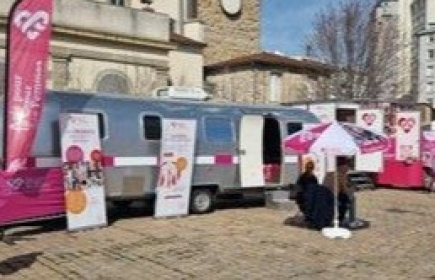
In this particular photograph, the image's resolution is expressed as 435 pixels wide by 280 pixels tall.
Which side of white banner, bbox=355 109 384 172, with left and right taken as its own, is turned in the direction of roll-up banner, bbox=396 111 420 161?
left

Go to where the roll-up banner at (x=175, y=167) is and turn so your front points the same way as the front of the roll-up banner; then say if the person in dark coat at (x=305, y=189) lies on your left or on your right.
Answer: on your left

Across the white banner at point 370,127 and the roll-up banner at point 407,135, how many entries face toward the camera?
2

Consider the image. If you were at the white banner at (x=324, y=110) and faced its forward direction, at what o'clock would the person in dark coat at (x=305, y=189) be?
The person in dark coat is roughly at 12 o'clock from the white banner.

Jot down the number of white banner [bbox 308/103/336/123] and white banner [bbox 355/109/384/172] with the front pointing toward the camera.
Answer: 2

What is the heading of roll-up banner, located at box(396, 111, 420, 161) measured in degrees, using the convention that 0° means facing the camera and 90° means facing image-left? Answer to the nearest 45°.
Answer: approximately 0°

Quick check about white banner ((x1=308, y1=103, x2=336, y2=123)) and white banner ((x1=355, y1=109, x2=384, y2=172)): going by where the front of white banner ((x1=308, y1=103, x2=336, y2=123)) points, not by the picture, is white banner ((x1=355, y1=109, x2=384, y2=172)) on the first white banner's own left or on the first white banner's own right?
on the first white banner's own left
